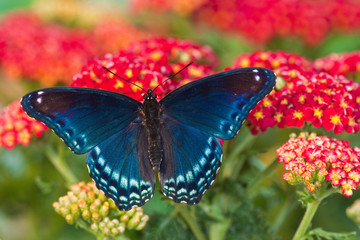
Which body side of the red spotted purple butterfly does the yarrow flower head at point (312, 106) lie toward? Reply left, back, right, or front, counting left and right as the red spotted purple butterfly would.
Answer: right

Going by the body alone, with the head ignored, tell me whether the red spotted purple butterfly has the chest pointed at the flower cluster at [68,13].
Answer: yes

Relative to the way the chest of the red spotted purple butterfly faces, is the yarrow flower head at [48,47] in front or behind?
in front

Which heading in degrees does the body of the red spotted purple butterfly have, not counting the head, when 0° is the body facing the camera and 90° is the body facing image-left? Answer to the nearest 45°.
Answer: approximately 180°

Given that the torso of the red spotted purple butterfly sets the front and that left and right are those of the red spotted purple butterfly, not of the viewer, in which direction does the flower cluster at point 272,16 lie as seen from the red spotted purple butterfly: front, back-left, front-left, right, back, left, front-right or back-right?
front-right

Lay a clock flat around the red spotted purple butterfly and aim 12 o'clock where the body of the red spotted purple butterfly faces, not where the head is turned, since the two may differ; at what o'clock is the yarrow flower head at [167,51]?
The yarrow flower head is roughly at 1 o'clock from the red spotted purple butterfly.

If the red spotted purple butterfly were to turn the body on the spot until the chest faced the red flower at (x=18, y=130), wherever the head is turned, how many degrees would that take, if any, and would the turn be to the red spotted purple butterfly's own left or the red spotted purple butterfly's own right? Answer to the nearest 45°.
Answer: approximately 45° to the red spotted purple butterfly's own left

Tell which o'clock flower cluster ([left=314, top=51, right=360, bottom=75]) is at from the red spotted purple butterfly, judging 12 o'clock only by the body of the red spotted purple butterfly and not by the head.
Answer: The flower cluster is roughly at 2 o'clock from the red spotted purple butterfly.

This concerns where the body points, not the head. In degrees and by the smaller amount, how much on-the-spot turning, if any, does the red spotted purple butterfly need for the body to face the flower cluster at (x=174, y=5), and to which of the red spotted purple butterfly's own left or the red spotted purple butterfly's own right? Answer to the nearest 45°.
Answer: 0° — it already faces it
